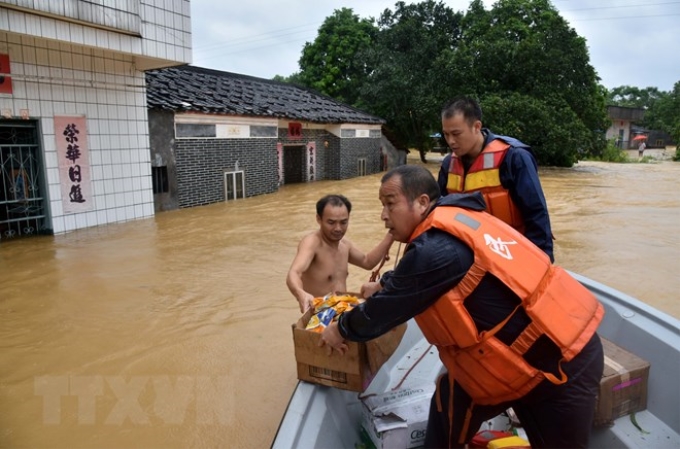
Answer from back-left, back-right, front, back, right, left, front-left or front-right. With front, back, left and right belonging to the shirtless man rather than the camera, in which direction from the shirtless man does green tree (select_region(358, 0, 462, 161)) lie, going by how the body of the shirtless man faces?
back-left

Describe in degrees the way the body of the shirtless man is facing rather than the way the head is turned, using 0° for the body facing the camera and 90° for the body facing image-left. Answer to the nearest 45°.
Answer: approximately 315°

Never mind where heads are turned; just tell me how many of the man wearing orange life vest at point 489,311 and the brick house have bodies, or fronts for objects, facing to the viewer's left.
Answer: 1

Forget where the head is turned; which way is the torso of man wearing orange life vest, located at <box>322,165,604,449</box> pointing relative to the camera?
to the viewer's left

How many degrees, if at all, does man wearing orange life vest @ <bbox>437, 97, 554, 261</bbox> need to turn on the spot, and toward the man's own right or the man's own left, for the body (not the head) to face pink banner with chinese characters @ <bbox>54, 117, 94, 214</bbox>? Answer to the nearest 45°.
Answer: approximately 90° to the man's own right

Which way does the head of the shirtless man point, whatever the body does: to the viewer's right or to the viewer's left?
to the viewer's right

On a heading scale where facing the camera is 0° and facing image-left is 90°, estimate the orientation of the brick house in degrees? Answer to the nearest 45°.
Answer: approximately 315°

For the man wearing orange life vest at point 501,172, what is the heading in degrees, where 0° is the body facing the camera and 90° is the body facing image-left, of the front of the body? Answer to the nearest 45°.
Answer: approximately 45°

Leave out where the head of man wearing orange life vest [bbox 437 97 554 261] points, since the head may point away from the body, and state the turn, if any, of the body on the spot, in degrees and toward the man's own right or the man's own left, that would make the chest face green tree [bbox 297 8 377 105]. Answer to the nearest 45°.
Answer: approximately 135° to the man's own right
